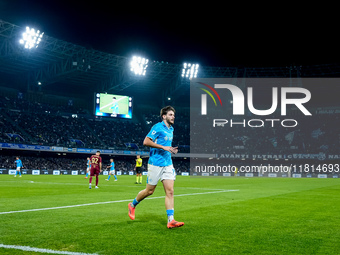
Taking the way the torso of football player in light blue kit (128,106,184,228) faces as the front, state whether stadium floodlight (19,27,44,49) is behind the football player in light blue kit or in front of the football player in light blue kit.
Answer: behind
